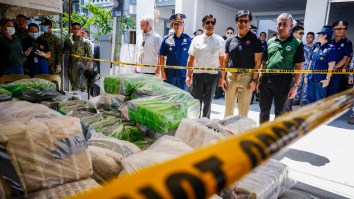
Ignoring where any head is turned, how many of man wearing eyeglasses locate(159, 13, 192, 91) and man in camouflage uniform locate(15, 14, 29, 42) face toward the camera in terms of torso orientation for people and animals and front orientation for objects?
2

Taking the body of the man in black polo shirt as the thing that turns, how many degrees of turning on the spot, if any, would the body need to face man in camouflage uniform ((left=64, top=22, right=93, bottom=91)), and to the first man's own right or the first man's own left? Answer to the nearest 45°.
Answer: approximately 135° to the first man's own right

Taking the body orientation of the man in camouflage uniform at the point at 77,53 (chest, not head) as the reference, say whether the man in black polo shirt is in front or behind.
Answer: in front

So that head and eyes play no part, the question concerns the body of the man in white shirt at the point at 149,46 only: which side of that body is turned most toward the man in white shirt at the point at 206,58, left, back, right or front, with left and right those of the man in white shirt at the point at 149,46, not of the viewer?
left

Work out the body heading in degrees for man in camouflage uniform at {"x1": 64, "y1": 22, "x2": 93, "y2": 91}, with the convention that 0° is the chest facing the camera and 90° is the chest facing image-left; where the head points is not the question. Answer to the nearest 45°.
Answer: approximately 0°
